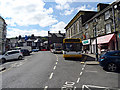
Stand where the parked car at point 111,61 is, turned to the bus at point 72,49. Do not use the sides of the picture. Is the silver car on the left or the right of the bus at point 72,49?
left

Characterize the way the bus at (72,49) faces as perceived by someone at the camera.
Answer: facing the viewer

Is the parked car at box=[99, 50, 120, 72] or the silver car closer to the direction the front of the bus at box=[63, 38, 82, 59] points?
the parked car

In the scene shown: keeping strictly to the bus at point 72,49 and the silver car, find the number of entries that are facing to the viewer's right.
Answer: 0

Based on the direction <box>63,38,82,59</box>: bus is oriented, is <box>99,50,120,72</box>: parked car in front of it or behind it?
in front
